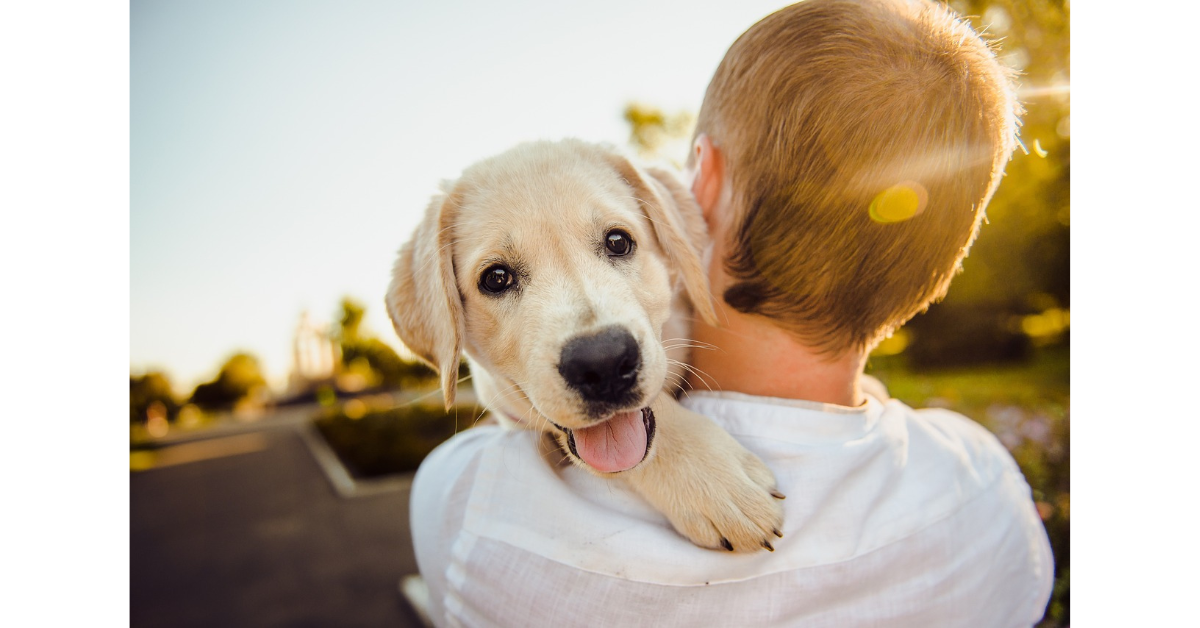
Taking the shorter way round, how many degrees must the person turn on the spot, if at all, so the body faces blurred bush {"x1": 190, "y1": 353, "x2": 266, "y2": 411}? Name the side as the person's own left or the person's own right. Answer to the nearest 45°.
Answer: approximately 45° to the person's own left

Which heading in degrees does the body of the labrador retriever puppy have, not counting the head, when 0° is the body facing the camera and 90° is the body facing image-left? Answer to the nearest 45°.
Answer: approximately 0°

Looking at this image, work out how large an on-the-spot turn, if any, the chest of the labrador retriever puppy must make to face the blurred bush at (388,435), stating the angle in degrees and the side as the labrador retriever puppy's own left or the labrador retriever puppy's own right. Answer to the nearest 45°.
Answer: approximately 180°

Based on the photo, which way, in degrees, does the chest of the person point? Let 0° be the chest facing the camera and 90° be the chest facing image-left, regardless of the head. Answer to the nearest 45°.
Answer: approximately 180°

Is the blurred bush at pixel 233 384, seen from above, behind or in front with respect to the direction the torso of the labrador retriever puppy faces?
behind
